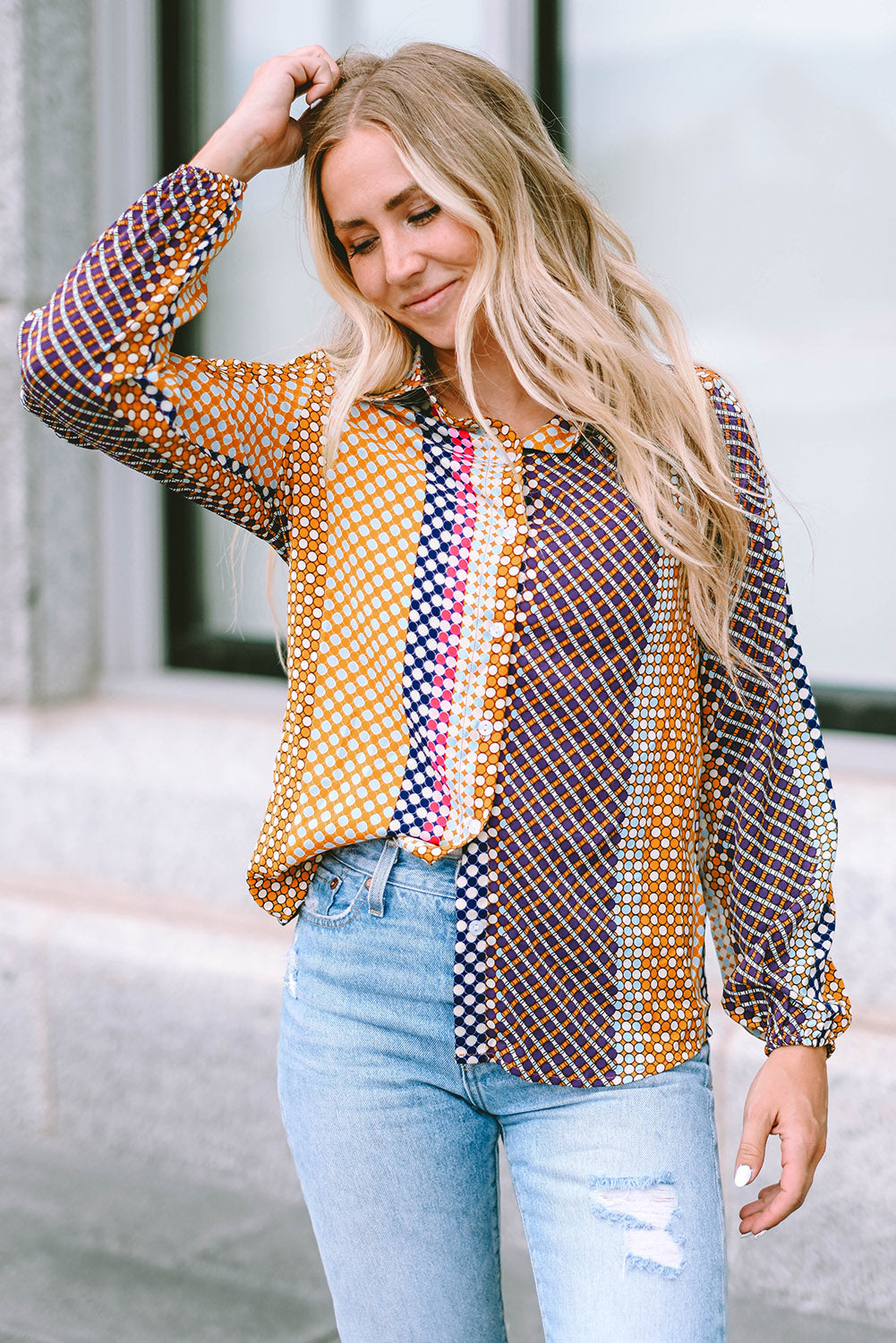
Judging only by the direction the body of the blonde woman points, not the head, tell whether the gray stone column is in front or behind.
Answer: behind

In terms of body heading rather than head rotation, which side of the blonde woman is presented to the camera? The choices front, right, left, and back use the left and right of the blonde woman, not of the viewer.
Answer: front
